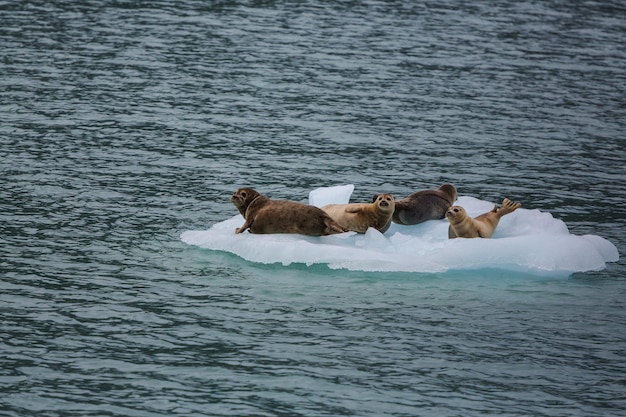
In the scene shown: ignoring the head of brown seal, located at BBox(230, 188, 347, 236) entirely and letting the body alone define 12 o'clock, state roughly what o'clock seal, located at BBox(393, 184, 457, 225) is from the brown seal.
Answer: The seal is roughly at 5 o'clock from the brown seal.

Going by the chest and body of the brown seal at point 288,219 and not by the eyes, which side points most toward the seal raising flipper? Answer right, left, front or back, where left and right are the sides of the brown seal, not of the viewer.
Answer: back

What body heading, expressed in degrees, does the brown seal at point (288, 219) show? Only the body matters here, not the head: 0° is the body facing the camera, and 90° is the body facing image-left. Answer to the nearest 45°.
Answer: approximately 90°

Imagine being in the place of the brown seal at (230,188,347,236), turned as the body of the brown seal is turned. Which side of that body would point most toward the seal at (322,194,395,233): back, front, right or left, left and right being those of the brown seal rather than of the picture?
back
